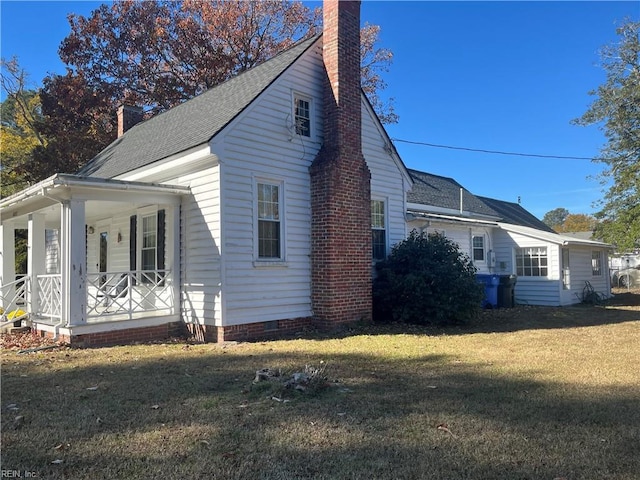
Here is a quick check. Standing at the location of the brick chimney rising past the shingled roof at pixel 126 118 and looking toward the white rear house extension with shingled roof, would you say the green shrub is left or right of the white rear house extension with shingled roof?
right

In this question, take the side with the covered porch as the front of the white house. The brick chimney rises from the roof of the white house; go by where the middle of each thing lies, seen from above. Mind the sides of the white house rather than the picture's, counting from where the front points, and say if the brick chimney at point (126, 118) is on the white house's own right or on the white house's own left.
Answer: on the white house's own right

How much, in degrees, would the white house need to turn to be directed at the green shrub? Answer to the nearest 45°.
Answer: approximately 135° to its left

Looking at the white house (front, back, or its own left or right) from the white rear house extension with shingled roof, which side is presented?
back

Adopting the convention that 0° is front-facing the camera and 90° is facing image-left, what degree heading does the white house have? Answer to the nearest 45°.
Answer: approximately 45°
